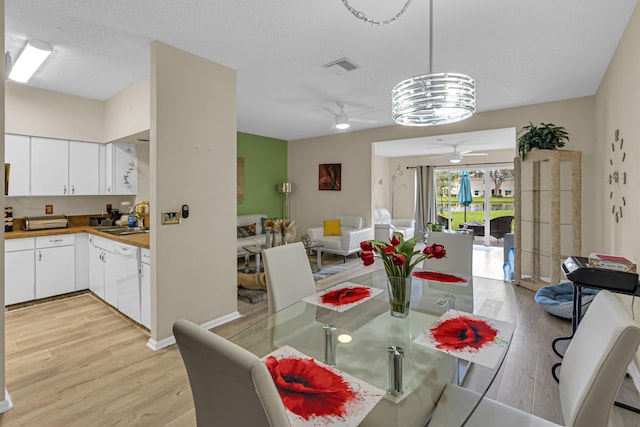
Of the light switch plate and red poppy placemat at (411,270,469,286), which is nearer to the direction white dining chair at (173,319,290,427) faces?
the red poppy placemat

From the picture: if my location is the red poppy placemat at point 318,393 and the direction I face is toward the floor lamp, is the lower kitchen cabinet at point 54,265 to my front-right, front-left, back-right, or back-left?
front-left

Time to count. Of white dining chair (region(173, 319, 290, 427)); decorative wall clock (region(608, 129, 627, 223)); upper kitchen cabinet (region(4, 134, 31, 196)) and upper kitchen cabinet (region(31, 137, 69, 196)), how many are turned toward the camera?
2

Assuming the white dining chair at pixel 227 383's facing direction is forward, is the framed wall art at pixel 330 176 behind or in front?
in front

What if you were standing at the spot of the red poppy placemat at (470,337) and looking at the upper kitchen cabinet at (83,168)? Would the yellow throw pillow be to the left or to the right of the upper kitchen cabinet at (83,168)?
right

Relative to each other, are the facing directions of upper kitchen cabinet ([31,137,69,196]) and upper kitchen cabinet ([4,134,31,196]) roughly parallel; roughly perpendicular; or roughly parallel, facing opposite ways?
roughly parallel

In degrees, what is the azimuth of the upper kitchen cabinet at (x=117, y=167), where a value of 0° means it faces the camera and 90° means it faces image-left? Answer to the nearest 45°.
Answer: approximately 45°

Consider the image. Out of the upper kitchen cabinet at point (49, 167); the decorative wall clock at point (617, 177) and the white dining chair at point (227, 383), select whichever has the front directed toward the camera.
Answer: the upper kitchen cabinet

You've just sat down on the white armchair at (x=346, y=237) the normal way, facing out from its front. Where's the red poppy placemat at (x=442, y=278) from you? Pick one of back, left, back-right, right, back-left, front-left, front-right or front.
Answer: front-left

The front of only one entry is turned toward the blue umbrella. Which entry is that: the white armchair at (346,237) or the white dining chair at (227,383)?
the white dining chair

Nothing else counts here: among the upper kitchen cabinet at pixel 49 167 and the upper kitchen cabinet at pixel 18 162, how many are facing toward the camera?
2

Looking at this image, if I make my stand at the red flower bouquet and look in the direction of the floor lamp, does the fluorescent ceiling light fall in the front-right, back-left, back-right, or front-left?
front-left

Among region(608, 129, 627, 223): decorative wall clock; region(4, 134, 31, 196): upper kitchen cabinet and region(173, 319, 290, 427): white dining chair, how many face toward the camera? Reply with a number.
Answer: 1

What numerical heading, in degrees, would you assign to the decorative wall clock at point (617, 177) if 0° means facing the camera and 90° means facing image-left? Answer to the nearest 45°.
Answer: approximately 90°

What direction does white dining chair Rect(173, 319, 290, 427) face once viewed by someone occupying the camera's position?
facing away from the viewer and to the right of the viewer
